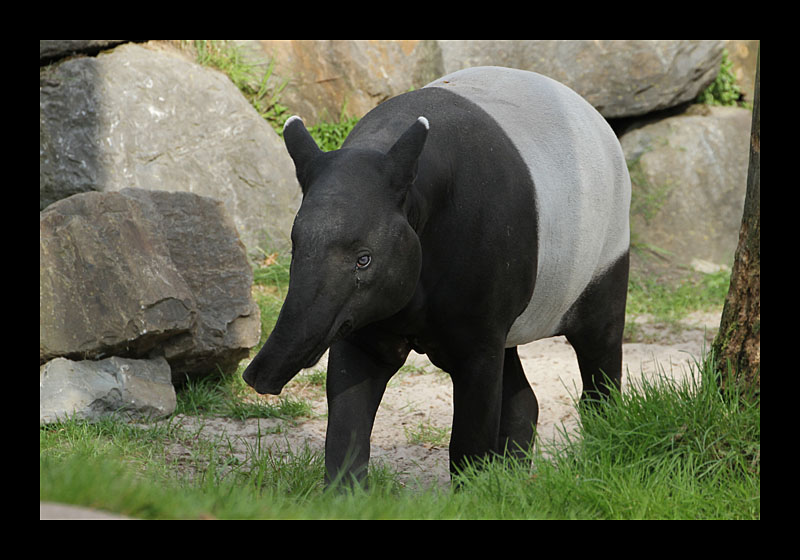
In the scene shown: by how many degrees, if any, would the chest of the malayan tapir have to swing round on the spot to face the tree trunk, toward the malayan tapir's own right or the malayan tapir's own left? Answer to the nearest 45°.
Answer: approximately 135° to the malayan tapir's own left

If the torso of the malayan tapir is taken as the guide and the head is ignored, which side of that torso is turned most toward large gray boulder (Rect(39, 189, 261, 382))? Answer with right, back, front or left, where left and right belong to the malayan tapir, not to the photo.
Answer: right

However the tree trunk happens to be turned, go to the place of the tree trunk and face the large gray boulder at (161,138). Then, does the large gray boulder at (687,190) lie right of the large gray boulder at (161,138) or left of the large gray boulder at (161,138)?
right

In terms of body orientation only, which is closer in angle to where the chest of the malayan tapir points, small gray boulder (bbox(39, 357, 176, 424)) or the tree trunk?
the small gray boulder

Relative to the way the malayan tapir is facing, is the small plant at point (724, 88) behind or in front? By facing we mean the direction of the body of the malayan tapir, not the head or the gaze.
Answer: behind

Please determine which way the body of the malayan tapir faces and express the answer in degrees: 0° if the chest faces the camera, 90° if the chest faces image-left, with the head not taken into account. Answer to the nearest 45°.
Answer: approximately 45°
